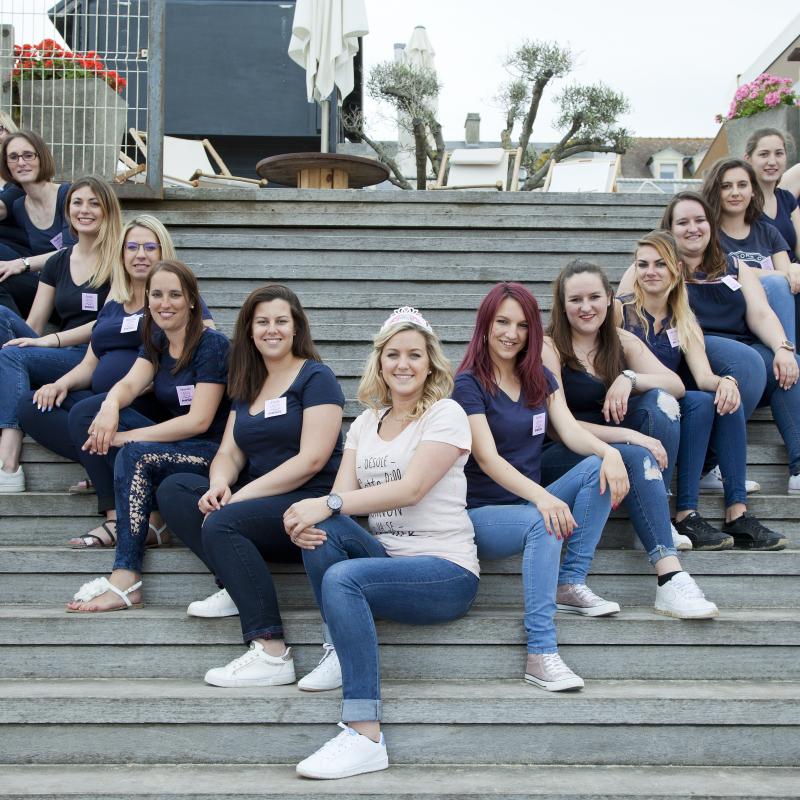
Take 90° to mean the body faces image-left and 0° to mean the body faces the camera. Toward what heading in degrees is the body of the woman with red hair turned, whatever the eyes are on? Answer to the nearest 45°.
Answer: approximately 315°

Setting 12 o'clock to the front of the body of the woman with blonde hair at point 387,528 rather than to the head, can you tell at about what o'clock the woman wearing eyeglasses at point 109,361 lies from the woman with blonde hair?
The woman wearing eyeglasses is roughly at 3 o'clock from the woman with blonde hair.

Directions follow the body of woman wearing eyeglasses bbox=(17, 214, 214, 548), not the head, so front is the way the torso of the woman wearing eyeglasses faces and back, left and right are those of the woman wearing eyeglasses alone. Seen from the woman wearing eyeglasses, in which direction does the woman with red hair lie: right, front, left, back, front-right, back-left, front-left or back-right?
left

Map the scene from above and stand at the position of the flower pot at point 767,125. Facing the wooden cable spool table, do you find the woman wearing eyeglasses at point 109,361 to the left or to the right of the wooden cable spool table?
left

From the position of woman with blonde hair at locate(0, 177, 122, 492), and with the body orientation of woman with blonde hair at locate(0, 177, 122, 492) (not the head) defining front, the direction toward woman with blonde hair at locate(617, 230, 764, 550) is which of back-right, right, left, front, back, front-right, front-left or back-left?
left

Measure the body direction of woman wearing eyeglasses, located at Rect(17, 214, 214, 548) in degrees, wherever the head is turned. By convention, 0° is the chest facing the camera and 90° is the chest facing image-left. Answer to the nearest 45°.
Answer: approximately 45°

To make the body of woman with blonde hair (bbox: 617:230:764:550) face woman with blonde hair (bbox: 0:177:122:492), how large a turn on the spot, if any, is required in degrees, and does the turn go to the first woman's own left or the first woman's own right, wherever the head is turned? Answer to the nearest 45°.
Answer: approximately 135° to the first woman's own right

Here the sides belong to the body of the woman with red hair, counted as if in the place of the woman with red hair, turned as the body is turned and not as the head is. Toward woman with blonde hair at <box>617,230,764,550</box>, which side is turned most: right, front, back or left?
left
